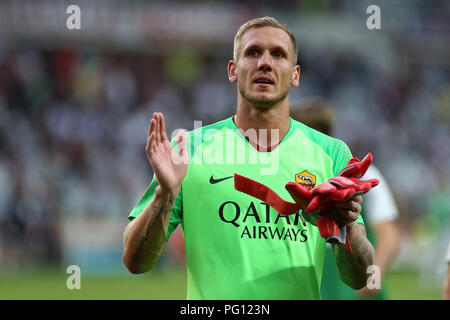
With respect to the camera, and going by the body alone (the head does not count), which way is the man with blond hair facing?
toward the camera

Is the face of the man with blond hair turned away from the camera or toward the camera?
toward the camera
